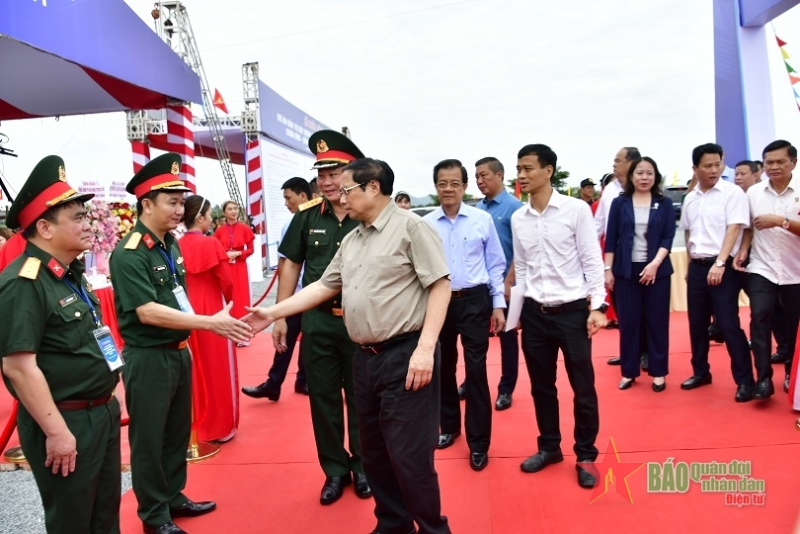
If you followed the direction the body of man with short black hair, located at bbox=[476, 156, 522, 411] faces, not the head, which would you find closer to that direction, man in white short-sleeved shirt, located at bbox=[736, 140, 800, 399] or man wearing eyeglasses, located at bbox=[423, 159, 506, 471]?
the man wearing eyeglasses

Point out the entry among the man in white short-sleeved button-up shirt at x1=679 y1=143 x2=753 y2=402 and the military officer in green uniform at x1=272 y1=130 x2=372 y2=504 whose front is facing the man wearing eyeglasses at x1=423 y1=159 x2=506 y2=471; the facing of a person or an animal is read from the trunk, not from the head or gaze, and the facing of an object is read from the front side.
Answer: the man in white short-sleeved button-up shirt

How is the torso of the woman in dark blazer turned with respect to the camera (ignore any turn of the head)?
toward the camera

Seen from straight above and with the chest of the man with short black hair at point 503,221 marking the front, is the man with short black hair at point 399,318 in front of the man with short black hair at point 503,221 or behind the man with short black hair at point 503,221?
in front

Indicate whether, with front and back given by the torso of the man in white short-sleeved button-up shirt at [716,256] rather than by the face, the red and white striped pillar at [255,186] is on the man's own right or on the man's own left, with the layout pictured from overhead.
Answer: on the man's own right

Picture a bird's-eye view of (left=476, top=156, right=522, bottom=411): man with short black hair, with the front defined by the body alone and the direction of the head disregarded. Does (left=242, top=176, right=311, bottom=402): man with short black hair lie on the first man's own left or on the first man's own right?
on the first man's own right

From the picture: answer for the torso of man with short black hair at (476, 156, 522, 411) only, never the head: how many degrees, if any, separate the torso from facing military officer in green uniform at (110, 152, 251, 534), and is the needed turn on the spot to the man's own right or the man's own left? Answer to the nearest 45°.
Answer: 0° — they already face them

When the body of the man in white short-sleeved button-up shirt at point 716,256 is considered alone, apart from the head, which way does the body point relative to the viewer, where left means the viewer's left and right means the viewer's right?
facing the viewer and to the left of the viewer

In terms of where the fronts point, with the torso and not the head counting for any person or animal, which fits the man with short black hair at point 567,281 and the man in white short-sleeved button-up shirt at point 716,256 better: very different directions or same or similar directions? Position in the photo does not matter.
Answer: same or similar directions

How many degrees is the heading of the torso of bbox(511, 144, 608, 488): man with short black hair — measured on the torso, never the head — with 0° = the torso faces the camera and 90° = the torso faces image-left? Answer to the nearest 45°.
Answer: approximately 45°

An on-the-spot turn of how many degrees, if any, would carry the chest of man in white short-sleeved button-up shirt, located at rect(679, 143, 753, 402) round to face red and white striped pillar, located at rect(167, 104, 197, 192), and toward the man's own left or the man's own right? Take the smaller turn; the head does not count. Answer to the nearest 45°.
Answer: approximately 45° to the man's own right

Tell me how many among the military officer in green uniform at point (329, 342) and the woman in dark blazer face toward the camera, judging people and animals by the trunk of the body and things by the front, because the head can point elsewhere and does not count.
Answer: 2

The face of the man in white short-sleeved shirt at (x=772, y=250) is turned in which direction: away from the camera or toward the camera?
toward the camera

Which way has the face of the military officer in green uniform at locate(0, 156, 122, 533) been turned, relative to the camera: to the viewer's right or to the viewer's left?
to the viewer's right

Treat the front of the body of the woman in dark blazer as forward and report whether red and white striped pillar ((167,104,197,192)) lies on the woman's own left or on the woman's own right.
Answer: on the woman's own right

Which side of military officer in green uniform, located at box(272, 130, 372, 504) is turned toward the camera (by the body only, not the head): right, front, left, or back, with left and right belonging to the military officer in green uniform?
front

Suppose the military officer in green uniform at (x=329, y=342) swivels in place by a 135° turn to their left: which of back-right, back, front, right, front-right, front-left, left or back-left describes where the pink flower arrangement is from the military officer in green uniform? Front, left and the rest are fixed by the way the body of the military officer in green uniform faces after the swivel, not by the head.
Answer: left

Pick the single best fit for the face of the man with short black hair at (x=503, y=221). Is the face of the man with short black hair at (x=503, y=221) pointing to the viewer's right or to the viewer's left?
to the viewer's left
